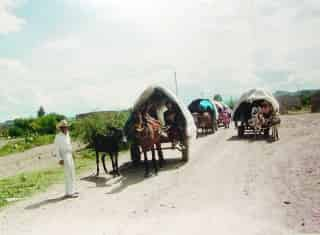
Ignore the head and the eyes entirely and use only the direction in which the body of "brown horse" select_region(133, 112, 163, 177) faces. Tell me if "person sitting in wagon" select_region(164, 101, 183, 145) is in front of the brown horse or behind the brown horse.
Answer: behind

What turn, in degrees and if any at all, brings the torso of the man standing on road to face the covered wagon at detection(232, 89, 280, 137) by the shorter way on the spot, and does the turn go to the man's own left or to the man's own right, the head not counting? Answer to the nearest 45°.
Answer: approximately 45° to the man's own left

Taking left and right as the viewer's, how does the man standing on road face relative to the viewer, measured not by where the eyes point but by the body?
facing to the right of the viewer

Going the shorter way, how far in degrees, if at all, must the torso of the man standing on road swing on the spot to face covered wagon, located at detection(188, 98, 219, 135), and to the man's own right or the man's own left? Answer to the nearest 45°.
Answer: approximately 45° to the man's own left

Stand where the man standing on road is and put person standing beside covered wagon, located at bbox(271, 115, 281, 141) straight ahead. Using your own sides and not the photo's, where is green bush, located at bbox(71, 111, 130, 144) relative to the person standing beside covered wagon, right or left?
left

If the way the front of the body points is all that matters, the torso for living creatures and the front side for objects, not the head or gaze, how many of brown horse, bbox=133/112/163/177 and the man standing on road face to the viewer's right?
1

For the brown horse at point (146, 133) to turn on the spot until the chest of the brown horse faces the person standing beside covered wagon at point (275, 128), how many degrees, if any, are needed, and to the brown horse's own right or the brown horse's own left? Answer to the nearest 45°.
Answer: approximately 180°

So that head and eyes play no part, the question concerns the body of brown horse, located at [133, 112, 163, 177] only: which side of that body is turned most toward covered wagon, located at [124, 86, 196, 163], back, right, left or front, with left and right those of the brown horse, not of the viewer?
back
